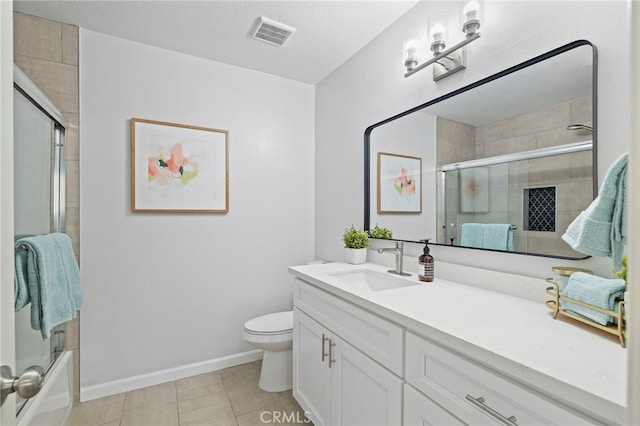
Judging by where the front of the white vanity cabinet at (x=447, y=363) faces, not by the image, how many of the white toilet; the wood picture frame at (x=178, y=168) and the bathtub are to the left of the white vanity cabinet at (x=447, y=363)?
0

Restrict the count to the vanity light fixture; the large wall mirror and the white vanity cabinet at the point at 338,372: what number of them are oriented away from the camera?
0

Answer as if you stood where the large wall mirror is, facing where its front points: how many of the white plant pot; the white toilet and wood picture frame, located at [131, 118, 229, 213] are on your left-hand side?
0

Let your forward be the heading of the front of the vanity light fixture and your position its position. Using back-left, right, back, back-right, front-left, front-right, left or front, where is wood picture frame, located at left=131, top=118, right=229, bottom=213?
front-right

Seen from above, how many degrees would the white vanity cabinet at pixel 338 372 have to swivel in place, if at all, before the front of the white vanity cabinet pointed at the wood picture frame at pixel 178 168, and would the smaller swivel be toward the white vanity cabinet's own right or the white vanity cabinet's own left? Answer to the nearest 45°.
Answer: approximately 90° to the white vanity cabinet's own right

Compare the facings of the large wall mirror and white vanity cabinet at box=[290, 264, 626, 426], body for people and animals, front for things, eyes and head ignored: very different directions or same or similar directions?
same or similar directions

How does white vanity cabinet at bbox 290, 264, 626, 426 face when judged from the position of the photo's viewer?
facing the viewer and to the left of the viewer

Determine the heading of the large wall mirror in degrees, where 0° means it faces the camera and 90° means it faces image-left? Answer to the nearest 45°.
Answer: approximately 45°

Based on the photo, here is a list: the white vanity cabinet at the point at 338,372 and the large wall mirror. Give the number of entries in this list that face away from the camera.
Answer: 0

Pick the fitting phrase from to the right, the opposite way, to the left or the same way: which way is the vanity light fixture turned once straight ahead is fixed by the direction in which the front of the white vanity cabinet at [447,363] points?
the same way
